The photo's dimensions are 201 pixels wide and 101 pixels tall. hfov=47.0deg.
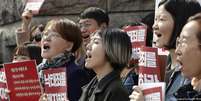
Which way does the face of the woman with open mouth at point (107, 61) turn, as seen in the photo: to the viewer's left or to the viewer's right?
to the viewer's left

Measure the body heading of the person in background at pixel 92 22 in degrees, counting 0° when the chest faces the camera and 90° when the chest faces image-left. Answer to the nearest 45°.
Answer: approximately 45°

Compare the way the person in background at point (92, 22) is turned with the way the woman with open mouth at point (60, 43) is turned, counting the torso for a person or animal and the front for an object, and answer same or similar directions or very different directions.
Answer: same or similar directions

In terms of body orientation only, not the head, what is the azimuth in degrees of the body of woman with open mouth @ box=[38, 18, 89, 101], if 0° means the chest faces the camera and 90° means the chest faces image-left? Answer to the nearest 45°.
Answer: approximately 45°

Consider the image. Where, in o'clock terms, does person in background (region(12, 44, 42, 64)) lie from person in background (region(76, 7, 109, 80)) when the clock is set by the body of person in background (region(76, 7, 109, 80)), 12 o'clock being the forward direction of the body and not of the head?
person in background (region(12, 44, 42, 64)) is roughly at 1 o'clock from person in background (region(76, 7, 109, 80)).

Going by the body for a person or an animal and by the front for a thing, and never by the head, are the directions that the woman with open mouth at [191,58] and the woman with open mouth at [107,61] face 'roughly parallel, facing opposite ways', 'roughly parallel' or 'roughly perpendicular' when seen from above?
roughly parallel

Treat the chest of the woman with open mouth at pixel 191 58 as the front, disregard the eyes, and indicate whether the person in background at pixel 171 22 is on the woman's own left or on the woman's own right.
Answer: on the woman's own right

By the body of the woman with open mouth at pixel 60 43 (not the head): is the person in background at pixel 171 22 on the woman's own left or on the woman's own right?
on the woman's own left

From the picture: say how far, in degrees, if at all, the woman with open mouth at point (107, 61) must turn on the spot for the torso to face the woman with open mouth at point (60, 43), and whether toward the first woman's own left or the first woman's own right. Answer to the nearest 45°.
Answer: approximately 45° to the first woman's own right

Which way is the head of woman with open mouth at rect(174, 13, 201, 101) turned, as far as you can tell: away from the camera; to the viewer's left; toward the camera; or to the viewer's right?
to the viewer's left

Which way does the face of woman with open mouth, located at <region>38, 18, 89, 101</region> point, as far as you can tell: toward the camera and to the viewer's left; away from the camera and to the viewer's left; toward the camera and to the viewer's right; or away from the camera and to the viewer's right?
toward the camera and to the viewer's left

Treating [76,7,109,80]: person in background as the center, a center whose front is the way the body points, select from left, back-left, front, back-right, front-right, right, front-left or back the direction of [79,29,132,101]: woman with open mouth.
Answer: front-left
